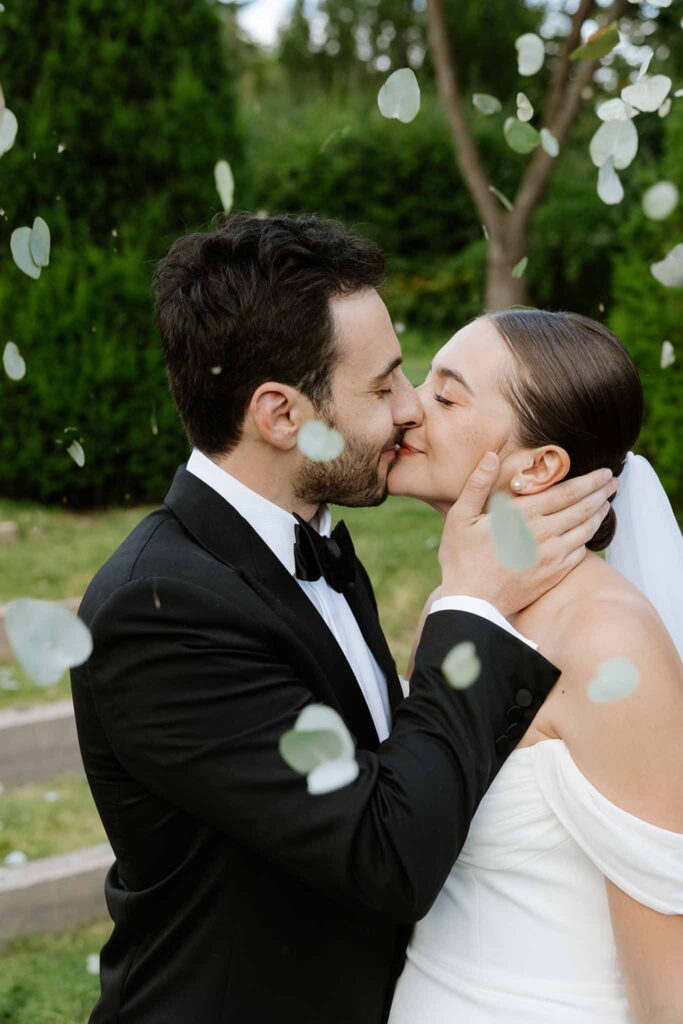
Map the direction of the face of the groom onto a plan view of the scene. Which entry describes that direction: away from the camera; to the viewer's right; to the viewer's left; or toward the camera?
to the viewer's right

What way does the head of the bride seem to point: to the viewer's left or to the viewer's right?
to the viewer's left

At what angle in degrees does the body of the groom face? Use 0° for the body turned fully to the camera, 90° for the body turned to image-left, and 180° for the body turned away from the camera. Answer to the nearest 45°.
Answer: approximately 270°

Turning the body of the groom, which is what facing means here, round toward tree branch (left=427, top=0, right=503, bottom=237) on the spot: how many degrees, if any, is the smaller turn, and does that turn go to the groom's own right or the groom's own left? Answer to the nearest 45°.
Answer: approximately 90° to the groom's own left
